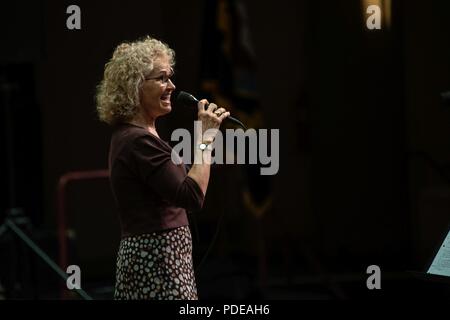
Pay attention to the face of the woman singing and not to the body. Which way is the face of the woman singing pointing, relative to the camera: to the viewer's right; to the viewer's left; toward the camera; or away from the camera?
to the viewer's right

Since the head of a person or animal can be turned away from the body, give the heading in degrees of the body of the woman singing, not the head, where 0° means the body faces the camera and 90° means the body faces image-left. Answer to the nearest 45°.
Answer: approximately 270°
